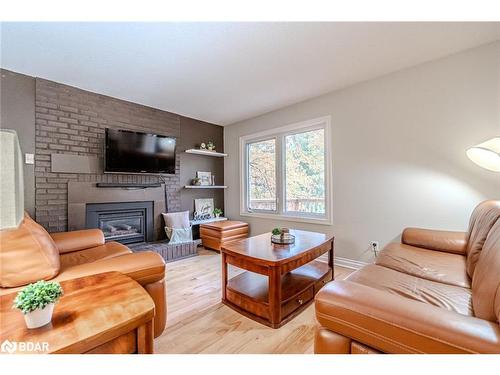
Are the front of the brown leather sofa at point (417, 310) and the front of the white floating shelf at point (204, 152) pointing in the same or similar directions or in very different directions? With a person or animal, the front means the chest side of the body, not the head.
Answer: very different directions

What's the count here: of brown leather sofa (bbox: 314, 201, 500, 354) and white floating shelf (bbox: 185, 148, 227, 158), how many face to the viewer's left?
1

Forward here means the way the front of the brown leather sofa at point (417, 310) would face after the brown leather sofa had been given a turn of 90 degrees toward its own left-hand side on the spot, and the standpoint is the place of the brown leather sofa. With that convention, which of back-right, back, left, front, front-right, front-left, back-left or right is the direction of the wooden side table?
front-right

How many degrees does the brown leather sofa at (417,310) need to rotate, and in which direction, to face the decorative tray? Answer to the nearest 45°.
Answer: approximately 45° to its right

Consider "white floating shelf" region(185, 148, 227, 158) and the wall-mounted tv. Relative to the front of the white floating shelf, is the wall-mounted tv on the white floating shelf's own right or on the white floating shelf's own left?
on the white floating shelf's own right

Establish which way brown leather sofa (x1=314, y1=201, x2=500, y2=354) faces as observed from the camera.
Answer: facing to the left of the viewer

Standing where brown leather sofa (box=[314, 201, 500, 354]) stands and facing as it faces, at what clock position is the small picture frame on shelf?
The small picture frame on shelf is roughly at 1 o'clock from the brown leather sofa.

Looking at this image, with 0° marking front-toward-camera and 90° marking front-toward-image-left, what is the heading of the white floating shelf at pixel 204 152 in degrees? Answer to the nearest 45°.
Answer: approximately 315°

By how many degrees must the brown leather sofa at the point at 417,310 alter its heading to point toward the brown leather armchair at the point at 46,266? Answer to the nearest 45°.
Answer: approximately 45° to its left

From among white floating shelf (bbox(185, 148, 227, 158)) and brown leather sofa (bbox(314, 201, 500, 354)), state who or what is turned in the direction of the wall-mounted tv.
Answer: the brown leather sofa
